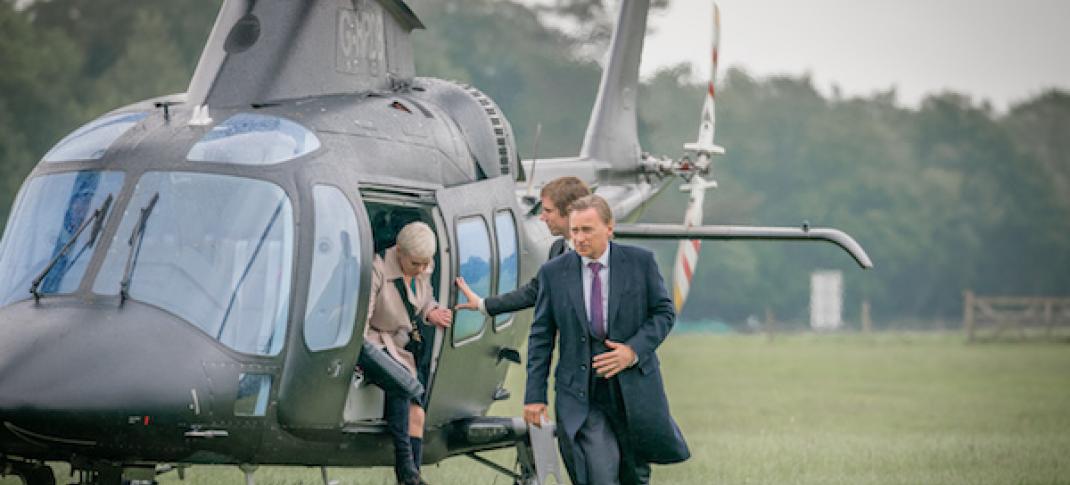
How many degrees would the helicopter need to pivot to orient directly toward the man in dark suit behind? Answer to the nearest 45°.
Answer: approximately 135° to its left

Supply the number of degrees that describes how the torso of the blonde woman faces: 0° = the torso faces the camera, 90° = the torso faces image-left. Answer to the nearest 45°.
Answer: approximately 315°

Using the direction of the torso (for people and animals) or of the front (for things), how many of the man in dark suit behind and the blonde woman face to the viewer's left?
1

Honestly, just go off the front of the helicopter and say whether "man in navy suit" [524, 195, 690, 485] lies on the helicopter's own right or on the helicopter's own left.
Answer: on the helicopter's own left

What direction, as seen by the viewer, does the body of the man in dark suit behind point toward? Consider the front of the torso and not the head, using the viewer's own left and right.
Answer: facing to the left of the viewer

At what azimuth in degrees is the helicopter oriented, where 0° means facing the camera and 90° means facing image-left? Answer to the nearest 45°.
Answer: approximately 45°

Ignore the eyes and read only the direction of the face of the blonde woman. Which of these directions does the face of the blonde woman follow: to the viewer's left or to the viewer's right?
to the viewer's right

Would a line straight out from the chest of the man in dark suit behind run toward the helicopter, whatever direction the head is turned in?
yes
